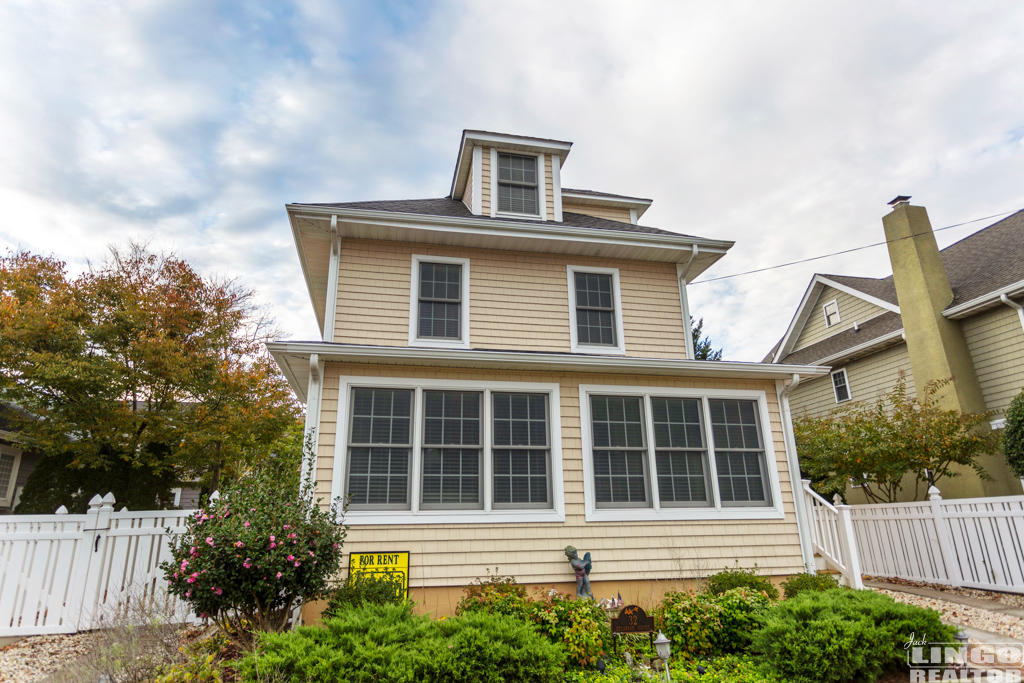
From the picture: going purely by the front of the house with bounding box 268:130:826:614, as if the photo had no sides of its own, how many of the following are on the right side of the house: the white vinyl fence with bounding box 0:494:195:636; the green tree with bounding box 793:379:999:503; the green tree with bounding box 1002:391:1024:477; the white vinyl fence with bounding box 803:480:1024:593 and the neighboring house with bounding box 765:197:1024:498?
1

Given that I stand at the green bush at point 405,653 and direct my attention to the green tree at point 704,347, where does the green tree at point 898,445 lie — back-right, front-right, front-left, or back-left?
front-right

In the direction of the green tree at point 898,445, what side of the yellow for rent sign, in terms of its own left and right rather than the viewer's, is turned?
left

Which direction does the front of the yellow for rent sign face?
toward the camera

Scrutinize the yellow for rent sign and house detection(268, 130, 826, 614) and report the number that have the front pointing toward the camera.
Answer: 2

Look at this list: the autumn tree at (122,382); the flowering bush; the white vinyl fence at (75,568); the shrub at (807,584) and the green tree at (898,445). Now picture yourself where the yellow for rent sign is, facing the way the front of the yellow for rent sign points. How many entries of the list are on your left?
2

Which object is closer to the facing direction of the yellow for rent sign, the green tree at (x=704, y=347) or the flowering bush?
the flowering bush

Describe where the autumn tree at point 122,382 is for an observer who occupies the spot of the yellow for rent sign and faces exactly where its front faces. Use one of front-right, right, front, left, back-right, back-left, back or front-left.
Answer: back-right

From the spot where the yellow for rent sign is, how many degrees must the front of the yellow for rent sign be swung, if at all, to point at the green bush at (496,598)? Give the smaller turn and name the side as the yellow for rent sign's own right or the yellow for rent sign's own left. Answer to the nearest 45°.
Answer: approximately 90° to the yellow for rent sign's own left

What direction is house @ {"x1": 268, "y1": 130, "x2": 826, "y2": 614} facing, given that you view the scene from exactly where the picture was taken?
facing the viewer

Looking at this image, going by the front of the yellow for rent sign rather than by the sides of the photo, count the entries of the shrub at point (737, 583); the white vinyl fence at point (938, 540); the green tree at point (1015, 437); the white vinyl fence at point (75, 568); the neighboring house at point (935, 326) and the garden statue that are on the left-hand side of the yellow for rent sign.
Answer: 5

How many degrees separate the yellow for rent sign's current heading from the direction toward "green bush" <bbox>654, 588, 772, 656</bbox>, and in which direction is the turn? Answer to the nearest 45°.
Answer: approximately 90° to its left

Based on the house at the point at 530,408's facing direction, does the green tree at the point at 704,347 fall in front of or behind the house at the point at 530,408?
behind

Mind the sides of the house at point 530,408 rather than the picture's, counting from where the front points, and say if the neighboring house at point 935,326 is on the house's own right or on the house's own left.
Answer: on the house's own left
